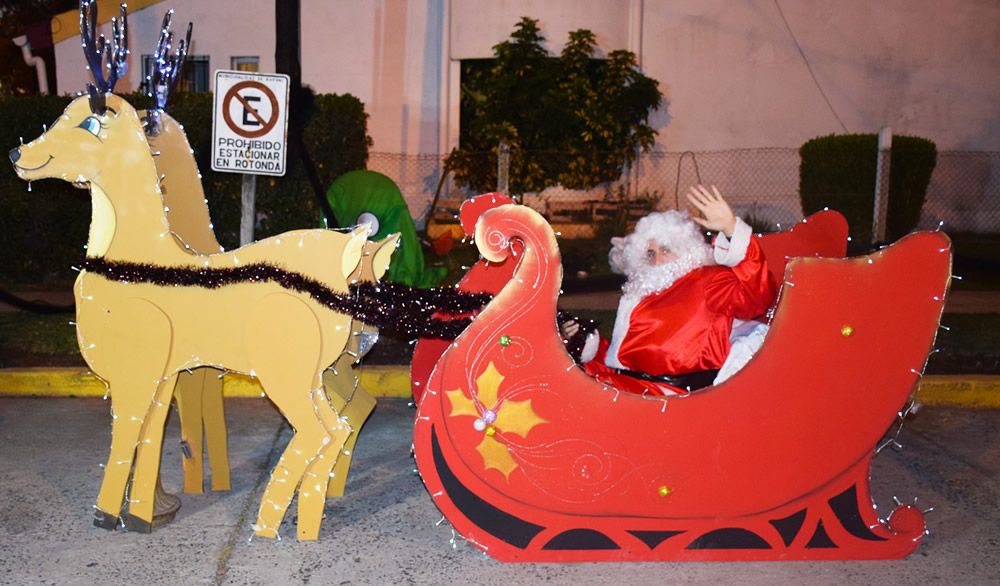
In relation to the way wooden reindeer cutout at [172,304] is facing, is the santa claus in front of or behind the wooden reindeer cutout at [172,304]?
behind

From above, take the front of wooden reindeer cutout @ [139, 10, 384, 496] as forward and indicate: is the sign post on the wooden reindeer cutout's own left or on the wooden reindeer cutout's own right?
on the wooden reindeer cutout's own right

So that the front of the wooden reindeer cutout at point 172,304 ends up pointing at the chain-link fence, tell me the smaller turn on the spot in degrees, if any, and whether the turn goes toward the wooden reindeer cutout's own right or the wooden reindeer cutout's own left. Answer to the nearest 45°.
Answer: approximately 135° to the wooden reindeer cutout's own right

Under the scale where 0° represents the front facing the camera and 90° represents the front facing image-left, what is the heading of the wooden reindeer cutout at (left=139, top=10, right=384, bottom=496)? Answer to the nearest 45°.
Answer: approximately 90°

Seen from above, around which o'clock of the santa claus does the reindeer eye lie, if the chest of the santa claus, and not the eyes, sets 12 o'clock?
The reindeer eye is roughly at 1 o'clock from the santa claus.

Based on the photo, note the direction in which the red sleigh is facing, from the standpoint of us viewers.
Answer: facing to the left of the viewer

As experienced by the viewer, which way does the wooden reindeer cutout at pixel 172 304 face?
facing to the left of the viewer

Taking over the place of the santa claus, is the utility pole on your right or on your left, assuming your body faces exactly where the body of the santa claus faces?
on your right
